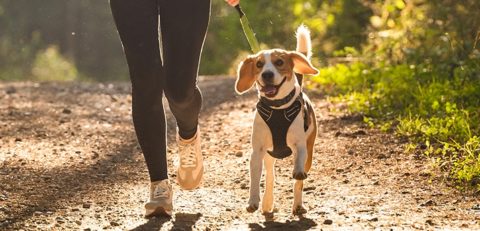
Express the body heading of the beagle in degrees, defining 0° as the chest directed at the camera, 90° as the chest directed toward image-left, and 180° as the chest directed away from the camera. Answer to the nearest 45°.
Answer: approximately 0°
